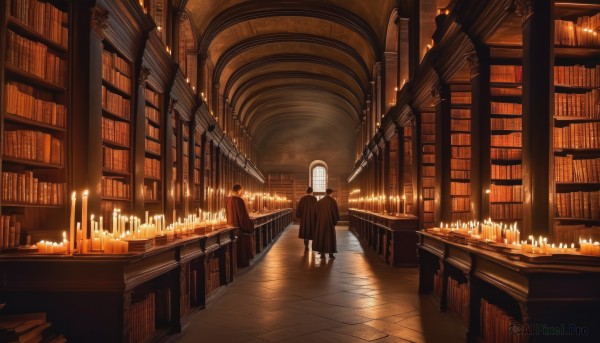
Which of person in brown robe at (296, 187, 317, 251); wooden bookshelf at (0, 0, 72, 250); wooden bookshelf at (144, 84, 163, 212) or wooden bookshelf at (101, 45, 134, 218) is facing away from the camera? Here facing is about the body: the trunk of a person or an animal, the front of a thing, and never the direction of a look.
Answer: the person in brown robe

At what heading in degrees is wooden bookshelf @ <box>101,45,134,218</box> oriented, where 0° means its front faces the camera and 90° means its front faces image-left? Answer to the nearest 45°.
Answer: approximately 315°

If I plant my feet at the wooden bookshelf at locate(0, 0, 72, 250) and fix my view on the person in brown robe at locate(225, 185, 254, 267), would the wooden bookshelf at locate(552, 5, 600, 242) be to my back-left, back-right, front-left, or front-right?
front-right

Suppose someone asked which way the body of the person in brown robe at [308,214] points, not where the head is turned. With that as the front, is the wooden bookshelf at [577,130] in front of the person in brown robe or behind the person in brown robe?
behind

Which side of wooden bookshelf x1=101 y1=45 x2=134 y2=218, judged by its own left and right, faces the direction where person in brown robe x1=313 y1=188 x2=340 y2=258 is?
left

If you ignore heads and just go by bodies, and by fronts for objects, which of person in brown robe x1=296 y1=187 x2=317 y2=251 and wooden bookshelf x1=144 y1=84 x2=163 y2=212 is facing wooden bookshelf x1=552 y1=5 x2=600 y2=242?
wooden bookshelf x1=144 y1=84 x2=163 y2=212

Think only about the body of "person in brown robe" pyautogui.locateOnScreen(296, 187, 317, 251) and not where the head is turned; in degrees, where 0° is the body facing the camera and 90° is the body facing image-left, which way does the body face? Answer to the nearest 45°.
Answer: approximately 180°

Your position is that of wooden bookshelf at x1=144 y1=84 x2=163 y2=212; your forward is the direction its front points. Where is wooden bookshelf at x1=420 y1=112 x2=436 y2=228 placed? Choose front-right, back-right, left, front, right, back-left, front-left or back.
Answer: front-left

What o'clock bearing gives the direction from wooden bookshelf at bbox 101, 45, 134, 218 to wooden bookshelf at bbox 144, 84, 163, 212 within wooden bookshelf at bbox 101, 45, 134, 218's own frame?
wooden bookshelf at bbox 144, 84, 163, 212 is roughly at 8 o'clock from wooden bookshelf at bbox 101, 45, 134, 218.

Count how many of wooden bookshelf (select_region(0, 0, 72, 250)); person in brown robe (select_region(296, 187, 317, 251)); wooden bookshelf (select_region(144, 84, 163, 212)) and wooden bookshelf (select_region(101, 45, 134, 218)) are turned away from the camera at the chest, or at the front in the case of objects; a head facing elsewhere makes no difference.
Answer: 1

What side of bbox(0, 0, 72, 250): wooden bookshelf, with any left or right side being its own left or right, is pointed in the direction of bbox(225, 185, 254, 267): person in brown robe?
left
